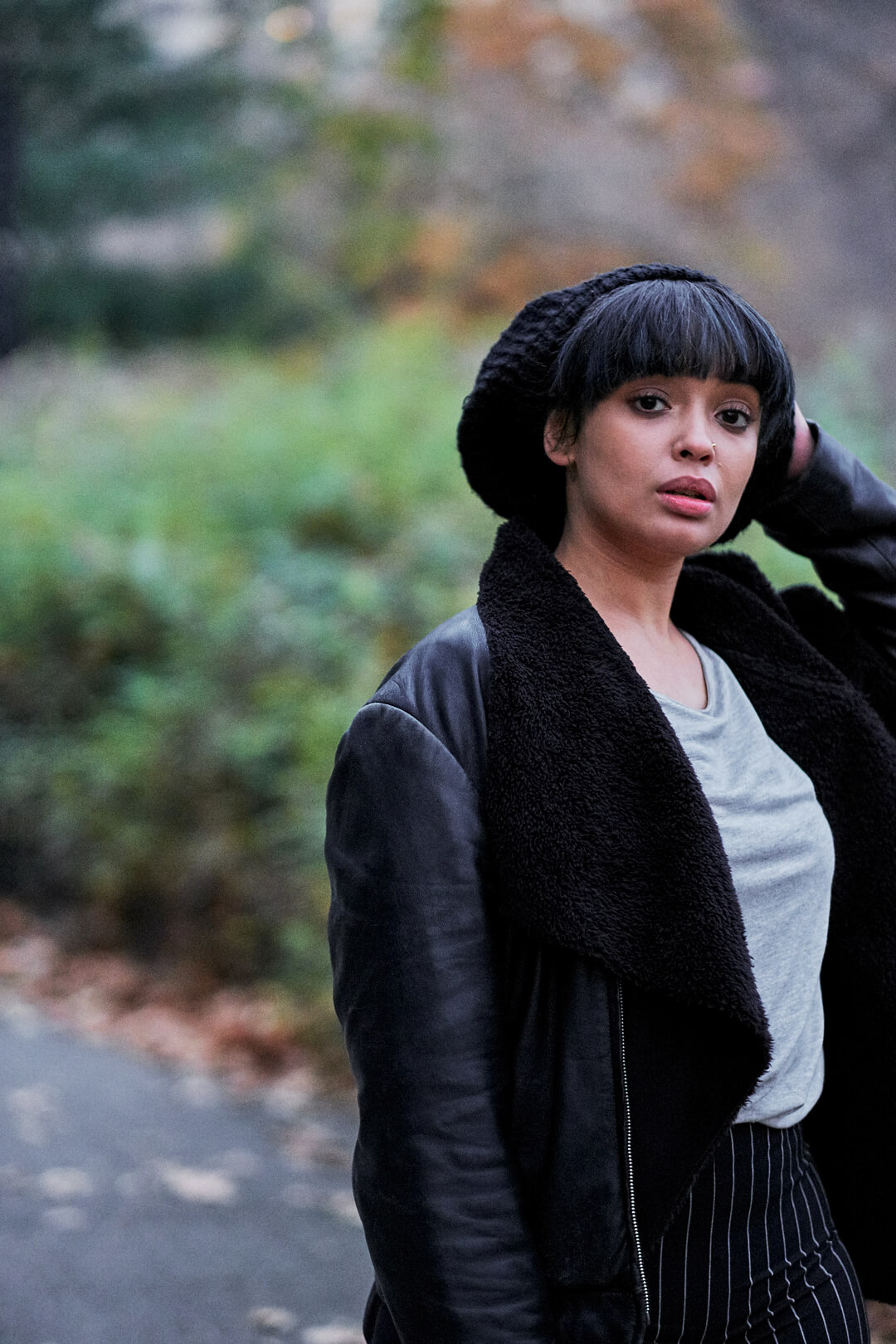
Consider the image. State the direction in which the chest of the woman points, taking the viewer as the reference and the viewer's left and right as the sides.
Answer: facing the viewer and to the right of the viewer
